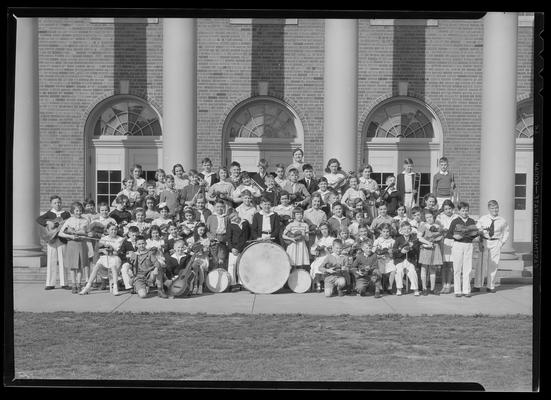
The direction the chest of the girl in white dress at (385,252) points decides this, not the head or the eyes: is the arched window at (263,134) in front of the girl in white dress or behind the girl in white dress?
behind

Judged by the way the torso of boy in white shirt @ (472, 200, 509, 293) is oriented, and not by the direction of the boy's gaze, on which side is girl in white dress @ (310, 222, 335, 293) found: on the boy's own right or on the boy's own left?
on the boy's own right

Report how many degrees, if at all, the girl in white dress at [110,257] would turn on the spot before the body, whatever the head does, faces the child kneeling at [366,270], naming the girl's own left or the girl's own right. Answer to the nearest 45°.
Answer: approximately 90° to the girl's own left

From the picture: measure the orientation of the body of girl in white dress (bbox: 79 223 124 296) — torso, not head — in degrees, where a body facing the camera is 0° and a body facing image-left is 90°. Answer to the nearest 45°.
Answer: approximately 0°

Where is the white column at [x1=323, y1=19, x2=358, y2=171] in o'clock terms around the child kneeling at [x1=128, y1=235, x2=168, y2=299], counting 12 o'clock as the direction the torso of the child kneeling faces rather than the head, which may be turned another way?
The white column is roughly at 8 o'clock from the child kneeling.

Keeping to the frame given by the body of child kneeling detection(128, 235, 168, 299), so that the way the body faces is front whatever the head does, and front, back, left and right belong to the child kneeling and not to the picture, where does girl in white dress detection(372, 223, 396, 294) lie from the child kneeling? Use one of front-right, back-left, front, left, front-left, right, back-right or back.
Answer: left

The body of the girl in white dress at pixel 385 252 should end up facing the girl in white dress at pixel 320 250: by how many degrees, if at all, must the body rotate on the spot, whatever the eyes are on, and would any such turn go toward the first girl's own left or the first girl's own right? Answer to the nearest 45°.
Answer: approximately 90° to the first girl's own right
